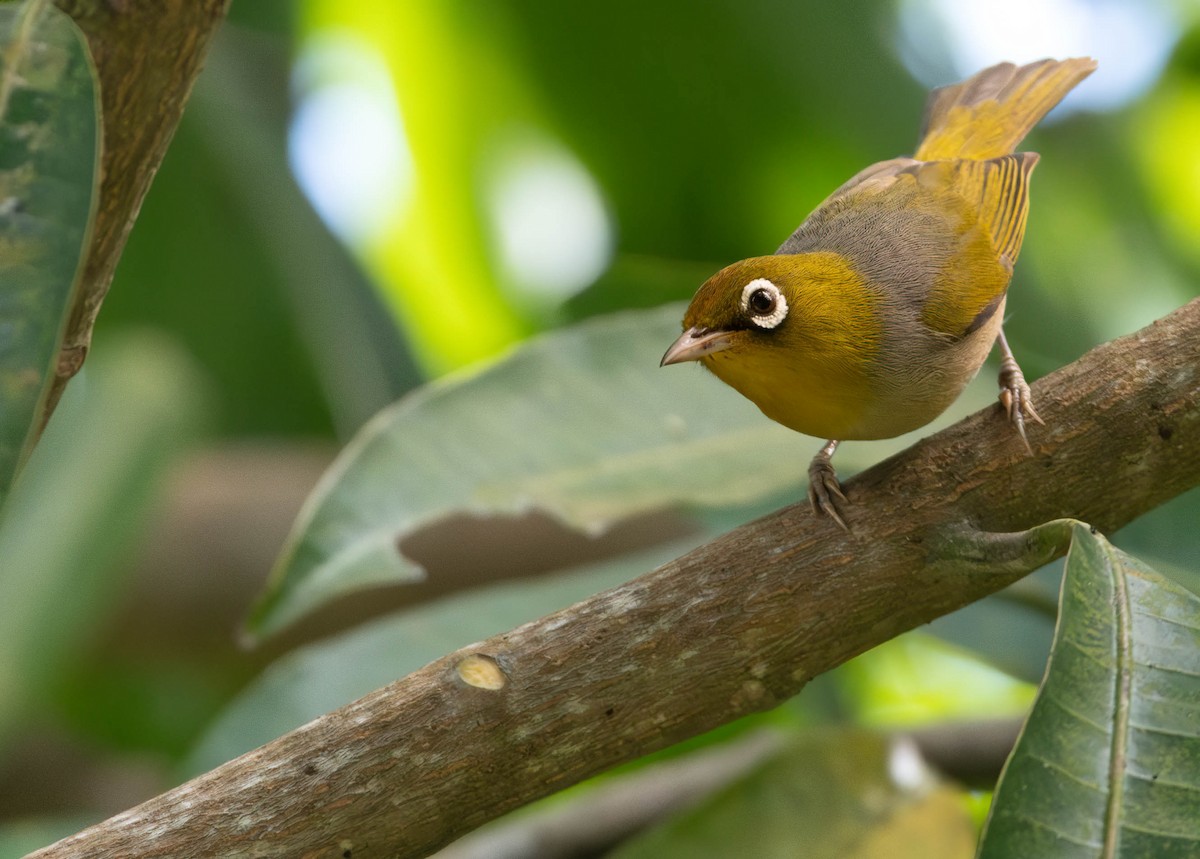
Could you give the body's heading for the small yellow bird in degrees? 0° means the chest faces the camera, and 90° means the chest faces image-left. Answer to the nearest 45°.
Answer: approximately 45°

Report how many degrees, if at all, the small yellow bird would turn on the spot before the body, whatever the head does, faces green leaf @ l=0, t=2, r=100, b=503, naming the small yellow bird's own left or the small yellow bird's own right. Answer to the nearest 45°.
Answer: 0° — it already faces it

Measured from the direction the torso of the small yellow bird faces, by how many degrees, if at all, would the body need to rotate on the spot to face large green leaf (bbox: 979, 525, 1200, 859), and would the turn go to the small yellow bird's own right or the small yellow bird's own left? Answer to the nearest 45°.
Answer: approximately 135° to the small yellow bird's own left
